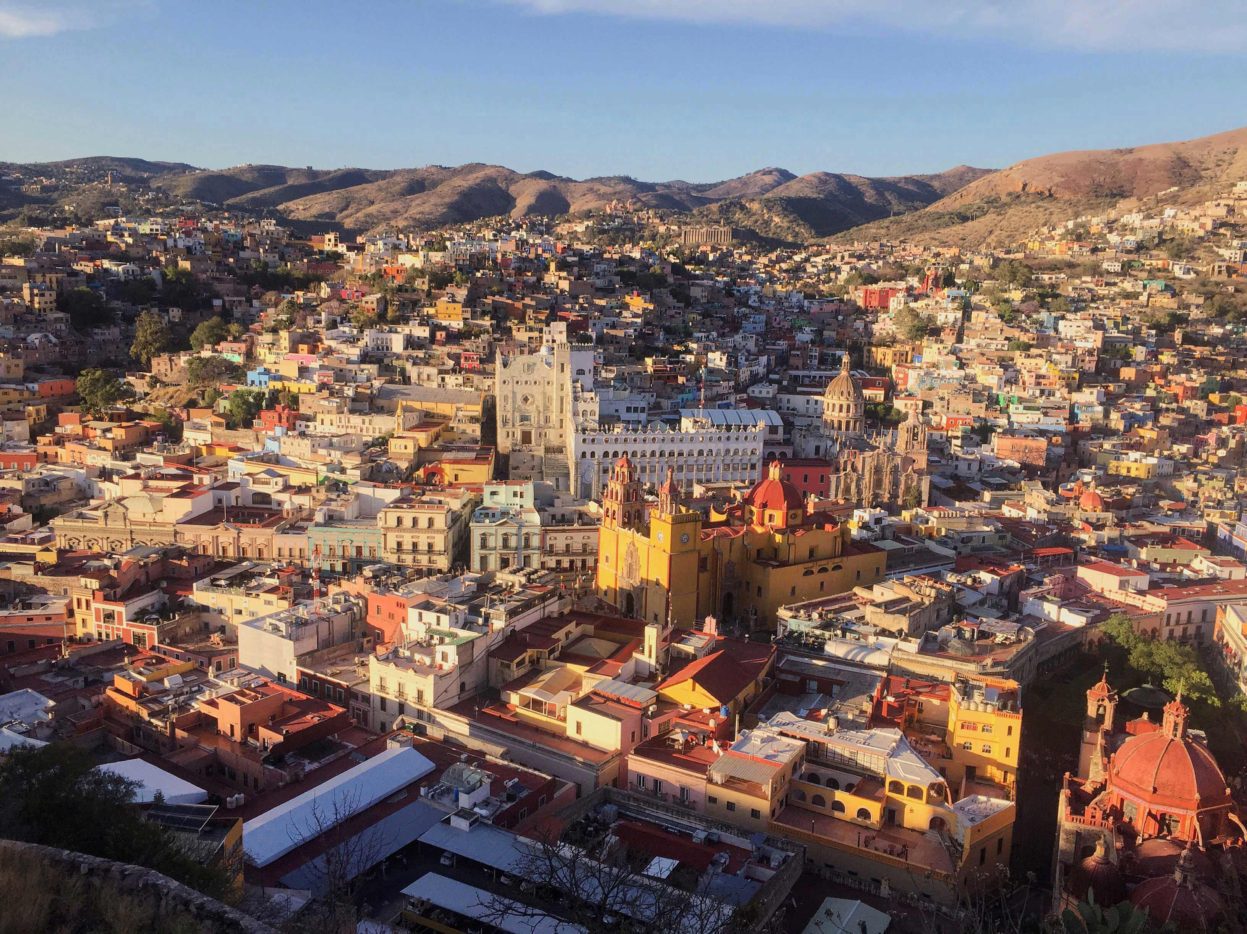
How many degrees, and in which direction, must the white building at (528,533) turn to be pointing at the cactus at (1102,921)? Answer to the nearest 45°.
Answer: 0° — it already faces it

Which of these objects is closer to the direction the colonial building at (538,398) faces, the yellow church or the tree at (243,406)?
the yellow church

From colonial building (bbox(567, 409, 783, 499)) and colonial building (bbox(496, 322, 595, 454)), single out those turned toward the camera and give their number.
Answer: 2

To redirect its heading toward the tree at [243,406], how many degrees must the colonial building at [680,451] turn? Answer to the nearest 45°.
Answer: approximately 90° to its right

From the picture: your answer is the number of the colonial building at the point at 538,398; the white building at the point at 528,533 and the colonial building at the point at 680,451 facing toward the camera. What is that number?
3

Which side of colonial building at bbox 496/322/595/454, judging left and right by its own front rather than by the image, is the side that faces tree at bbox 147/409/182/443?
right

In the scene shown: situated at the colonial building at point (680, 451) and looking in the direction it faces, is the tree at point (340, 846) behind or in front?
in front

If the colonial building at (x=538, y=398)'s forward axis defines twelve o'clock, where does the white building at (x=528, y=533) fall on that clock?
The white building is roughly at 12 o'clock from the colonial building.

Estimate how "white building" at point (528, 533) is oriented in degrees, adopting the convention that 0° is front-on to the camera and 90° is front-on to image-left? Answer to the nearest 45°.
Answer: approximately 0°

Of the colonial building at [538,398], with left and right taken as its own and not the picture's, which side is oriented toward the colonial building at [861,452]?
left

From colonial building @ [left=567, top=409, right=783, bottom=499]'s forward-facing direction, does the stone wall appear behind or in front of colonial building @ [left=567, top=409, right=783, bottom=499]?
in front

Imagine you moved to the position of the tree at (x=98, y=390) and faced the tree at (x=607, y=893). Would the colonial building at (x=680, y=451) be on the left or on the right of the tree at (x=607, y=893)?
left
